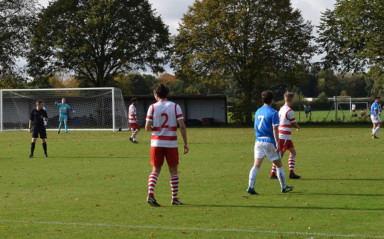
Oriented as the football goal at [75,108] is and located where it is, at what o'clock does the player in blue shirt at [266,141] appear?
The player in blue shirt is roughly at 12 o'clock from the football goal.

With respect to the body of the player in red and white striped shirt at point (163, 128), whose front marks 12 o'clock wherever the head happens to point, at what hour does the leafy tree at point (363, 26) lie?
The leafy tree is roughly at 1 o'clock from the player in red and white striped shirt.

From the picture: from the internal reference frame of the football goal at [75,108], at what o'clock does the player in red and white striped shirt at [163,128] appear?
The player in red and white striped shirt is roughly at 12 o'clock from the football goal.

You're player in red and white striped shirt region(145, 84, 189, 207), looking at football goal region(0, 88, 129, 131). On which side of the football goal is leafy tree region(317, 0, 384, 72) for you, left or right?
right

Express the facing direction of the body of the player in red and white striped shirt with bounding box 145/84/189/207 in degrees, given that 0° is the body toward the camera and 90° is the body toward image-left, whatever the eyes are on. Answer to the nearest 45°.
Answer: approximately 180°

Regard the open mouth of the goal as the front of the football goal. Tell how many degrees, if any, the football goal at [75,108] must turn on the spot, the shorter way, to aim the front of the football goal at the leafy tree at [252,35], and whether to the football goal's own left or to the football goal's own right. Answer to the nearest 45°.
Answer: approximately 90° to the football goal's own left

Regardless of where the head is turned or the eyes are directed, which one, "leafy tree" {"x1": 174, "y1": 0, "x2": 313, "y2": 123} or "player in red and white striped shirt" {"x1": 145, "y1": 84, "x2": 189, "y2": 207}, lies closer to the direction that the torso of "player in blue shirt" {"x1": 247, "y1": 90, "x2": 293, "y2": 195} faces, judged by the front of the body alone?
the leafy tree

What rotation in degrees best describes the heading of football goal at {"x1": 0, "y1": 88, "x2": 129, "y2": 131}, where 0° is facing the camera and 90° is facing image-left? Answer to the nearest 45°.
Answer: approximately 0°

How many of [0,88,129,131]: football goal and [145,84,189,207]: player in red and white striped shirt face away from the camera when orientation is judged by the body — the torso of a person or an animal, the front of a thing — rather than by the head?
1

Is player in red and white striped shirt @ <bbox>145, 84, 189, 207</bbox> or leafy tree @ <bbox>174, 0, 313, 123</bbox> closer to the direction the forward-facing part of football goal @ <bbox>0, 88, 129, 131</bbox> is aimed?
the player in red and white striped shirt

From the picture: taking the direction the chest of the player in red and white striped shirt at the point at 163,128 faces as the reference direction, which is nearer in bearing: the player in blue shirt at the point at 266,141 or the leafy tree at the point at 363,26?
the leafy tree

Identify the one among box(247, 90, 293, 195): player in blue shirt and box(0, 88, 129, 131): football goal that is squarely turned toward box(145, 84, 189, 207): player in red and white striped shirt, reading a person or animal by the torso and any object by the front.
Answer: the football goal

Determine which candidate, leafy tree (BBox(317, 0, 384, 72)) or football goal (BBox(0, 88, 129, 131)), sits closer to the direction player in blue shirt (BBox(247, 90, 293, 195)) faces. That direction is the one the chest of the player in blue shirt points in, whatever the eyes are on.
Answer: the leafy tree
